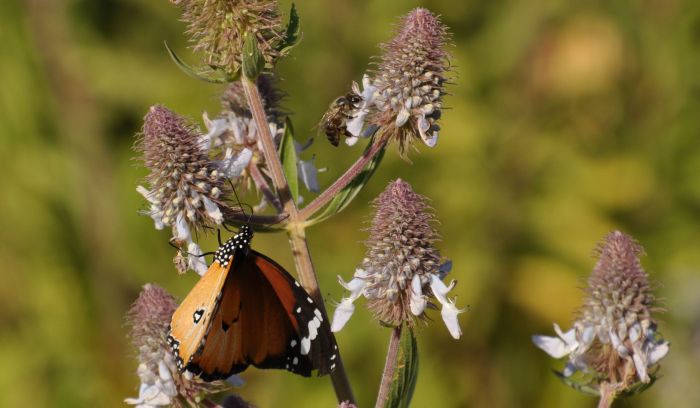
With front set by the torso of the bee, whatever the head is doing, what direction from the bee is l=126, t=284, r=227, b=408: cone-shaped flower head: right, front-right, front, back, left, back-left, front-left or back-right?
back

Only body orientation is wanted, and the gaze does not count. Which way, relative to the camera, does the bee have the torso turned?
to the viewer's right
